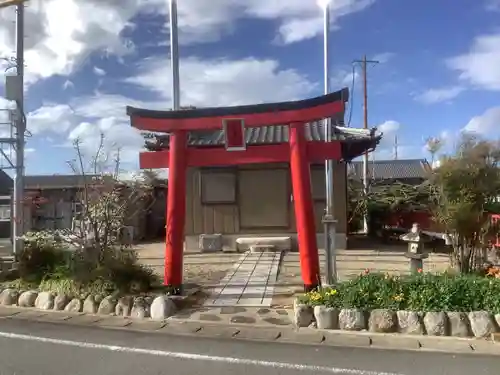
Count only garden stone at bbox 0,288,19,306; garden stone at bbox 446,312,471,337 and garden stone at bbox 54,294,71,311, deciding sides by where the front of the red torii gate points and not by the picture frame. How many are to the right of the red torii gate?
2

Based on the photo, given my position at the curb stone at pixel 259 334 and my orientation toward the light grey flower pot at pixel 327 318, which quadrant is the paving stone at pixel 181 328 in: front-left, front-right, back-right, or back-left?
back-left

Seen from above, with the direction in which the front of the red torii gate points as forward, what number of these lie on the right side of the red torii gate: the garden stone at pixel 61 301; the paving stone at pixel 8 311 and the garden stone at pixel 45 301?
3

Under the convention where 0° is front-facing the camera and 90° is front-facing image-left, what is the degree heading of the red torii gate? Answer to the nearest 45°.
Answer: approximately 0°

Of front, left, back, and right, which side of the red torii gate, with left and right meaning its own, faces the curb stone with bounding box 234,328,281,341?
front

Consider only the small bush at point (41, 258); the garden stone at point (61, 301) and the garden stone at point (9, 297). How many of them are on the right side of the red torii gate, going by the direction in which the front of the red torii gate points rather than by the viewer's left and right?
3

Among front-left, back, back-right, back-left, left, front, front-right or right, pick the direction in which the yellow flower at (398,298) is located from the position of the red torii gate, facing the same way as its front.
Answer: front-left

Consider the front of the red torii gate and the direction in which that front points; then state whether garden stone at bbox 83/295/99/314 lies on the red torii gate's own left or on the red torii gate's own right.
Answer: on the red torii gate's own right

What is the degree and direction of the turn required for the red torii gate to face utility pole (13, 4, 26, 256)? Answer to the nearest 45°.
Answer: approximately 135° to its right

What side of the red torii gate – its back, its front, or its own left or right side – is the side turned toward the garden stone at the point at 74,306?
right

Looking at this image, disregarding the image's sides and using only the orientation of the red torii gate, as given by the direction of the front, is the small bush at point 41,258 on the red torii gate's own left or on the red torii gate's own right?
on the red torii gate's own right
